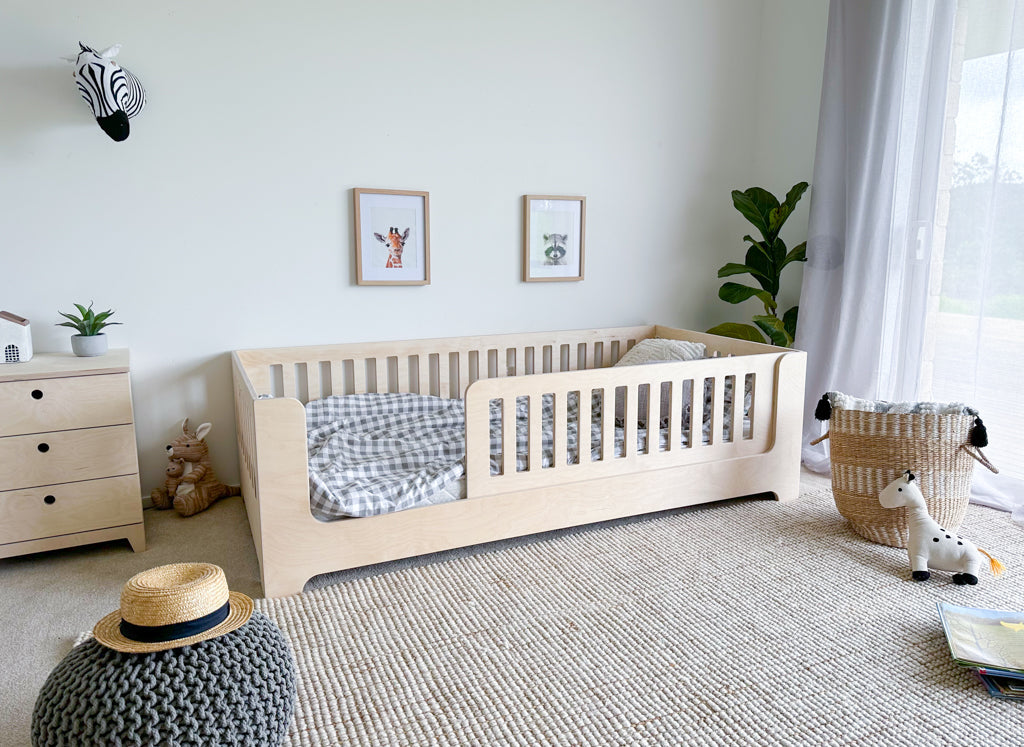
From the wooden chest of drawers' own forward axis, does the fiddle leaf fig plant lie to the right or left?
on its left

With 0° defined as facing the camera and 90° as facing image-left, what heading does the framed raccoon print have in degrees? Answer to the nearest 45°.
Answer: approximately 315°

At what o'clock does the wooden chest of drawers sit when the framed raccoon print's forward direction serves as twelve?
The wooden chest of drawers is roughly at 3 o'clock from the framed raccoon print.

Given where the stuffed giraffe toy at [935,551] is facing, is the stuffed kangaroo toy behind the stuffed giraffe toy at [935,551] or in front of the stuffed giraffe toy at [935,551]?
in front

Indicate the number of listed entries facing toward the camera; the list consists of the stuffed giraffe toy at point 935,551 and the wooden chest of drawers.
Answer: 1

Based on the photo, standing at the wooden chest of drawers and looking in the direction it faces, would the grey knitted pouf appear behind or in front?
in front

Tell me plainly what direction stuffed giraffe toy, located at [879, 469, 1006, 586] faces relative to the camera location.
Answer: facing to the left of the viewer

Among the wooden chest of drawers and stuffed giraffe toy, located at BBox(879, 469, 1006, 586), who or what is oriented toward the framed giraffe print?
the stuffed giraffe toy

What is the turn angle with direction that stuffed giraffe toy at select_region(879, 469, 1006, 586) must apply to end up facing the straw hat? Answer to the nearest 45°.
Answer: approximately 45° to its left
